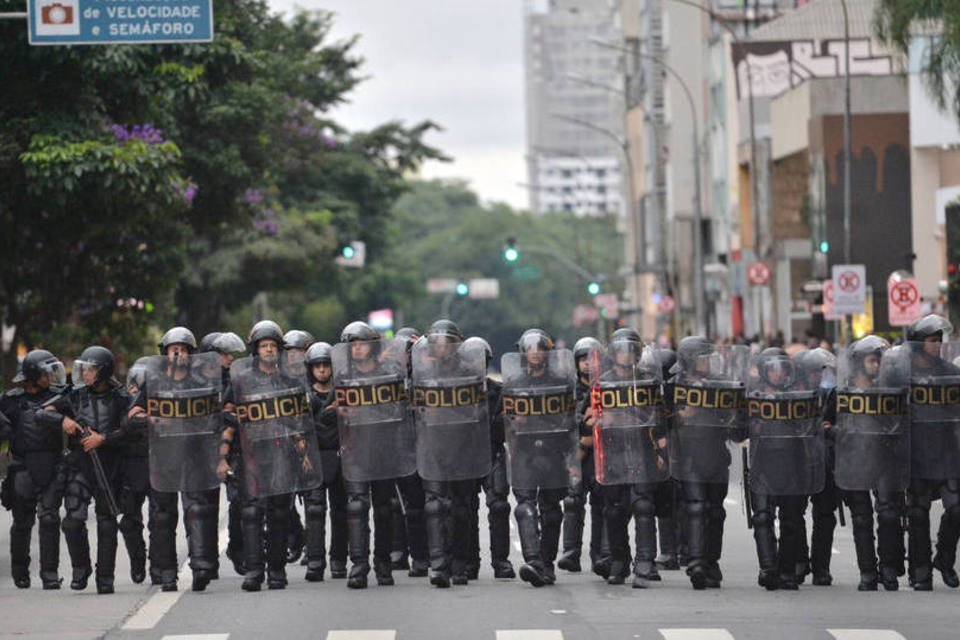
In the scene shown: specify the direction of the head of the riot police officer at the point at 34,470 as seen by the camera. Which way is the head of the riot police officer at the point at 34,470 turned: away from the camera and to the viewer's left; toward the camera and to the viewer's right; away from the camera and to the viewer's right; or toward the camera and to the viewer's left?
toward the camera and to the viewer's right

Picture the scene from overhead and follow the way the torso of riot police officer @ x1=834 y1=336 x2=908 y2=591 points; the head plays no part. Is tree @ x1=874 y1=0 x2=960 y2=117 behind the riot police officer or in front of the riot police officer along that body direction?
behind

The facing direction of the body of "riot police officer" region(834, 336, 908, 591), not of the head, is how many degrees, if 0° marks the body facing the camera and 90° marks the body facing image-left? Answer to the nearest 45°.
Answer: approximately 0°

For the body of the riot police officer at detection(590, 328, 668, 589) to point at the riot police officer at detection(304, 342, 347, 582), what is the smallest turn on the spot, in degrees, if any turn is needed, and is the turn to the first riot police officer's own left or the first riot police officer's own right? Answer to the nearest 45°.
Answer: approximately 90° to the first riot police officer's own right

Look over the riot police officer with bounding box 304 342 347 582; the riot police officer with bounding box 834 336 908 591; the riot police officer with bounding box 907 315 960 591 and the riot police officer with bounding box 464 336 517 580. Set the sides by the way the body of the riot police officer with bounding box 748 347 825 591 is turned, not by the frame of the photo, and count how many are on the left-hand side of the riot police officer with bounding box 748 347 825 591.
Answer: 2

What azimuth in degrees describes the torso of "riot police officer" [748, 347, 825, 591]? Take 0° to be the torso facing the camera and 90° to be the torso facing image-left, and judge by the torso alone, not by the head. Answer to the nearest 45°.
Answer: approximately 0°

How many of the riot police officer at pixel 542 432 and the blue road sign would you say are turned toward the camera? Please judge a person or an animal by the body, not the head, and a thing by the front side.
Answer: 2

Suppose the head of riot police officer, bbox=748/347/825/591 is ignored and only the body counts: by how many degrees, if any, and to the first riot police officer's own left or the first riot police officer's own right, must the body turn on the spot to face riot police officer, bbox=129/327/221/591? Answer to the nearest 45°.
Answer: approximately 90° to the first riot police officer's own right

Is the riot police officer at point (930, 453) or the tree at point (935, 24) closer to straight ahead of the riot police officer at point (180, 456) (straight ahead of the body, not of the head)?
the riot police officer
